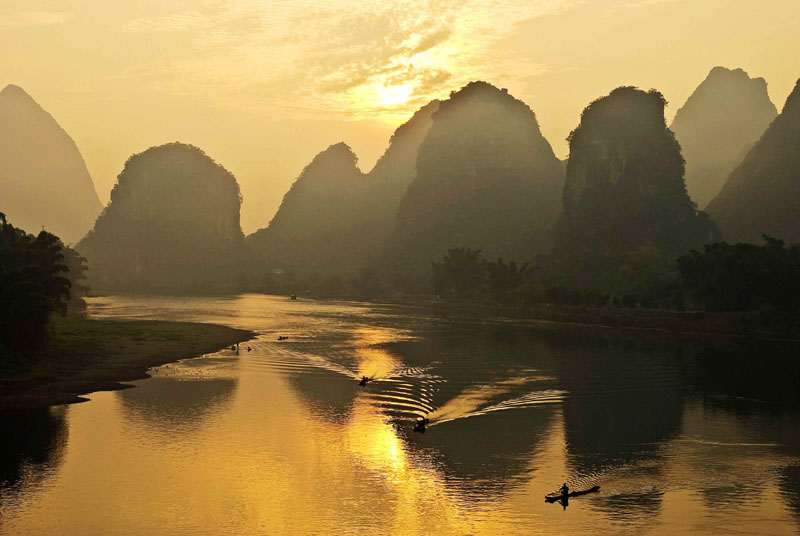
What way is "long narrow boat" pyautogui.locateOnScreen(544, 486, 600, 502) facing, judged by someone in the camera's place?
facing the viewer and to the left of the viewer

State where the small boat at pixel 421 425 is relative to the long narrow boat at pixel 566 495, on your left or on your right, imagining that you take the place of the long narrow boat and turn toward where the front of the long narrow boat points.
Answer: on your right
